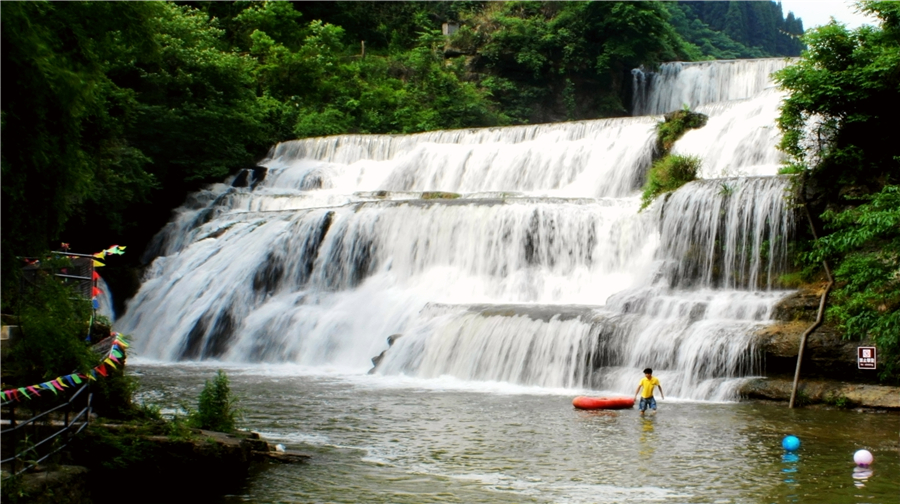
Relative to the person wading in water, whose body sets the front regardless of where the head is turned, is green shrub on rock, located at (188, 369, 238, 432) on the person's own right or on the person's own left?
on the person's own right

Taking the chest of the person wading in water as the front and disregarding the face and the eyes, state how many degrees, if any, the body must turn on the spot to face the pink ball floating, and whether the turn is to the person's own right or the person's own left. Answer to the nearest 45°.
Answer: approximately 45° to the person's own left

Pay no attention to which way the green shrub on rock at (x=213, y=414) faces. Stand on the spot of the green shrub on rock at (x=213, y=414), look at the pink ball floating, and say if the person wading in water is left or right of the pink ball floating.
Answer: left

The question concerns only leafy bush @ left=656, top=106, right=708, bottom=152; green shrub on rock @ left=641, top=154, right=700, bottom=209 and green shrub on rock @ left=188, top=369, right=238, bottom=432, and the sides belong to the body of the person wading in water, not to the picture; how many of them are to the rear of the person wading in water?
2

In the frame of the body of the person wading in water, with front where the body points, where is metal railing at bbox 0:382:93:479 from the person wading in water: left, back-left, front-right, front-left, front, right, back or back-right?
front-right

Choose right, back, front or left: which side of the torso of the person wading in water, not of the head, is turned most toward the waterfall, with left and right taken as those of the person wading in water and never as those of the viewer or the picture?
back

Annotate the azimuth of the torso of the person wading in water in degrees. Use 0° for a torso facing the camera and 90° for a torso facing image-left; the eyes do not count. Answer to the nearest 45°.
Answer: approximately 0°

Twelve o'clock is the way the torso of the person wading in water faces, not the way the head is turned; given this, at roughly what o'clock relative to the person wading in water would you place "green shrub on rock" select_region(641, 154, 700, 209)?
The green shrub on rock is roughly at 6 o'clock from the person wading in water.

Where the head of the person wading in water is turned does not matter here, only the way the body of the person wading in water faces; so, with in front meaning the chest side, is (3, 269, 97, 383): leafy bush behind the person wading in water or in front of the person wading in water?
in front

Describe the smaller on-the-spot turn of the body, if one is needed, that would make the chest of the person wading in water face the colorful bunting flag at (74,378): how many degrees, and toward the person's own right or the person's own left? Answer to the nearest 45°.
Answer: approximately 45° to the person's own right
